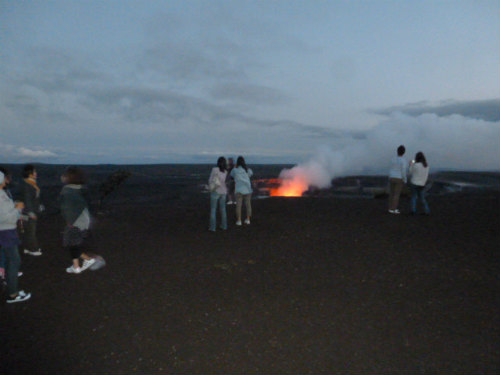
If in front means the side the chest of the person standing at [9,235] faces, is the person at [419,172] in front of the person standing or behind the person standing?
in front

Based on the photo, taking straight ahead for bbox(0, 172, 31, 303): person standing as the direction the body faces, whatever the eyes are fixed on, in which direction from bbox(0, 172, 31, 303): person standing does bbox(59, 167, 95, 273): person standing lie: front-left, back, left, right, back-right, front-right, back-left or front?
front-left

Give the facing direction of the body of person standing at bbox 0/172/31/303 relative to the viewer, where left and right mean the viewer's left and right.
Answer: facing to the right of the viewer

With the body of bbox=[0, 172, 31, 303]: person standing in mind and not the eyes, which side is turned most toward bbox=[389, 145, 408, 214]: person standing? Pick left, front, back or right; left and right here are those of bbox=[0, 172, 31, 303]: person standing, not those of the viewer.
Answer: front
